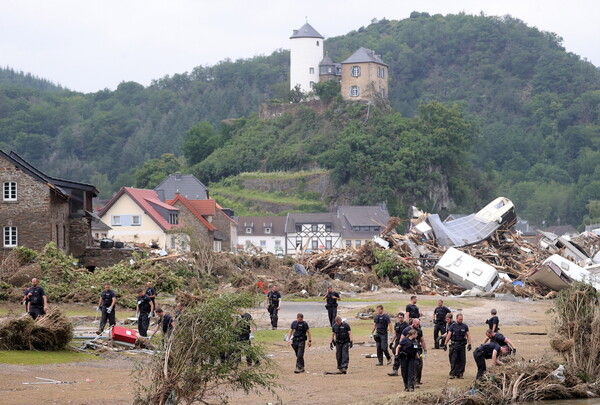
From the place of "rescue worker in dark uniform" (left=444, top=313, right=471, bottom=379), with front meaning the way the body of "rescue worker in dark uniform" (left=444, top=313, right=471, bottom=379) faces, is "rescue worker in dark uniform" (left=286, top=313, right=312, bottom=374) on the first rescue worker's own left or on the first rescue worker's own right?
on the first rescue worker's own right

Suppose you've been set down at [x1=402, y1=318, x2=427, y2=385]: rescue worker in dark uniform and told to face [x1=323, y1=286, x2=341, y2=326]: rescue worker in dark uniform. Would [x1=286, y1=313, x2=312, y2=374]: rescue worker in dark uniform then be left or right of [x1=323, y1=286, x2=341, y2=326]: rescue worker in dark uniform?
left

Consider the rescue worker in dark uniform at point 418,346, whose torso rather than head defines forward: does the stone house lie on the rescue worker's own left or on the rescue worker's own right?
on the rescue worker's own right

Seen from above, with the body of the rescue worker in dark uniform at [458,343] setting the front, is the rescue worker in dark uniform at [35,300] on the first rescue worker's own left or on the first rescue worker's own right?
on the first rescue worker's own right

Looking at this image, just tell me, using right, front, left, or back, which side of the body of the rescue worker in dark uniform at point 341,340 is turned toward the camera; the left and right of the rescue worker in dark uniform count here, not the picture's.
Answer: front

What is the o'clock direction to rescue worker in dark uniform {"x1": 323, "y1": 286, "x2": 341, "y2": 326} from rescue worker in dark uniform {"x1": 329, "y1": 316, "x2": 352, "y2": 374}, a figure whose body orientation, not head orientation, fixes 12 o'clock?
rescue worker in dark uniform {"x1": 323, "y1": 286, "x2": 341, "y2": 326} is roughly at 6 o'clock from rescue worker in dark uniform {"x1": 329, "y1": 316, "x2": 352, "y2": 374}.

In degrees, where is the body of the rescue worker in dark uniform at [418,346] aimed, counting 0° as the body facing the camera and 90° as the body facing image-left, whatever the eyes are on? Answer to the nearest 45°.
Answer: approximately 45°

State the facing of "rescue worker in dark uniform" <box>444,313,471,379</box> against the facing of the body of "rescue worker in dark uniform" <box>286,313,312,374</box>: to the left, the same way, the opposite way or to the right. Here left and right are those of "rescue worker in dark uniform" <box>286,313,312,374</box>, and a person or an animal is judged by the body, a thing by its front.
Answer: the same way

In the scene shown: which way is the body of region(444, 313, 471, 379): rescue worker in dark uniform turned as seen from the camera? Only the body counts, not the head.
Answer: toward the camera

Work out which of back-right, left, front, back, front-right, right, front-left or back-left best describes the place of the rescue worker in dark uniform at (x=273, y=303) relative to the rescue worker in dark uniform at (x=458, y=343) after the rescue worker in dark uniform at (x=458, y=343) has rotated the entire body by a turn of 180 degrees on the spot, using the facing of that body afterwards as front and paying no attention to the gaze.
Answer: front-left
